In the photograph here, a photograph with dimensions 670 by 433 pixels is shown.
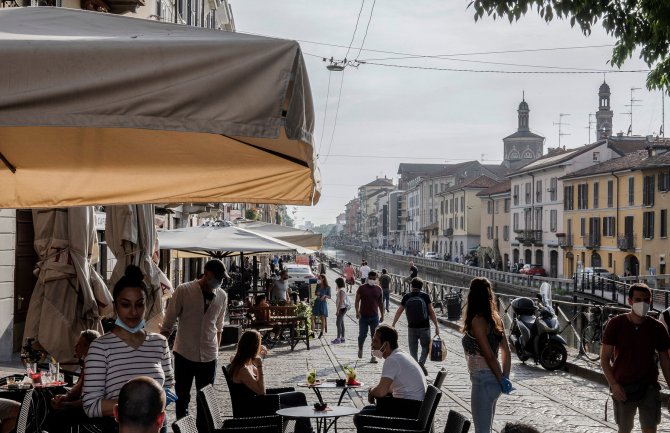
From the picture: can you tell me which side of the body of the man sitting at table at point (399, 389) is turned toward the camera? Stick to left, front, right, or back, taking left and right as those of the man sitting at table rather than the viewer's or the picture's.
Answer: left

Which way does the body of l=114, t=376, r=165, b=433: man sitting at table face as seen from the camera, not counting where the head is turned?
away from the camera

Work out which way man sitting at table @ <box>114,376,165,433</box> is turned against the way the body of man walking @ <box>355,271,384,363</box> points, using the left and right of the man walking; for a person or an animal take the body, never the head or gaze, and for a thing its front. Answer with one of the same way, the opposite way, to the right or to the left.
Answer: the opposite way

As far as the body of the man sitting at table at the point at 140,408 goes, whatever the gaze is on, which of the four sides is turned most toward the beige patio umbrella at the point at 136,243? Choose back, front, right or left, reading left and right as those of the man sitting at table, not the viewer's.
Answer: front

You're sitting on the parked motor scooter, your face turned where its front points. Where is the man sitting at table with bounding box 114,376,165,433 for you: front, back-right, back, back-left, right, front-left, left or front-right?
front-right

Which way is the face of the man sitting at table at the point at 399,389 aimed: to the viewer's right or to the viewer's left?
to the viewer's left

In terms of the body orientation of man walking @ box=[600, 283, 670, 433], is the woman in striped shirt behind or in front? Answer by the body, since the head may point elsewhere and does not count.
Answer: in front

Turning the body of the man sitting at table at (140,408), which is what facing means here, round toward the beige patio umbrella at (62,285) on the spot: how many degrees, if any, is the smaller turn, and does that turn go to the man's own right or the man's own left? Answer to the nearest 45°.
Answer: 0° — they already face it

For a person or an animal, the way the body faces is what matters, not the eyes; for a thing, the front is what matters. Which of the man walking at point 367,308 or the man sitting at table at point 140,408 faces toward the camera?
the man walking

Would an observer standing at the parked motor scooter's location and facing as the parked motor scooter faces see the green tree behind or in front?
in front

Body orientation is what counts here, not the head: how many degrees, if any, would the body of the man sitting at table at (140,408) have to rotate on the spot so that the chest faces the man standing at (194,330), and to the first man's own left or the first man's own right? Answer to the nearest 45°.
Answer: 0° — they already face them

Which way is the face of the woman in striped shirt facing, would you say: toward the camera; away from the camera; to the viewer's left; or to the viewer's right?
toward the camera

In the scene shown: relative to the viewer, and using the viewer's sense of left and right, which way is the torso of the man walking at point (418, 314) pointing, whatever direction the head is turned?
facing away from the viewer

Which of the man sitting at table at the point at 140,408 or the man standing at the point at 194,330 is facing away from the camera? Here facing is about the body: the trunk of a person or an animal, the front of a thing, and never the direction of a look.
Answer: the man sitting at table

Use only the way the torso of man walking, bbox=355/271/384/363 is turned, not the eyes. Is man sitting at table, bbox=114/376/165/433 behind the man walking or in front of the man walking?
in front

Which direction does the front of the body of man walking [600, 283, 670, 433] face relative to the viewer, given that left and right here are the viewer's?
facing the viewer

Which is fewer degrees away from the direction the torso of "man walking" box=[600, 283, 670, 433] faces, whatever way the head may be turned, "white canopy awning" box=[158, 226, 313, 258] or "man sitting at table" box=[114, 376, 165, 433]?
the man sitting at table

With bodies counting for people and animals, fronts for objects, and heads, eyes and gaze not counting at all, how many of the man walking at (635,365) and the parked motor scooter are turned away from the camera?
0
